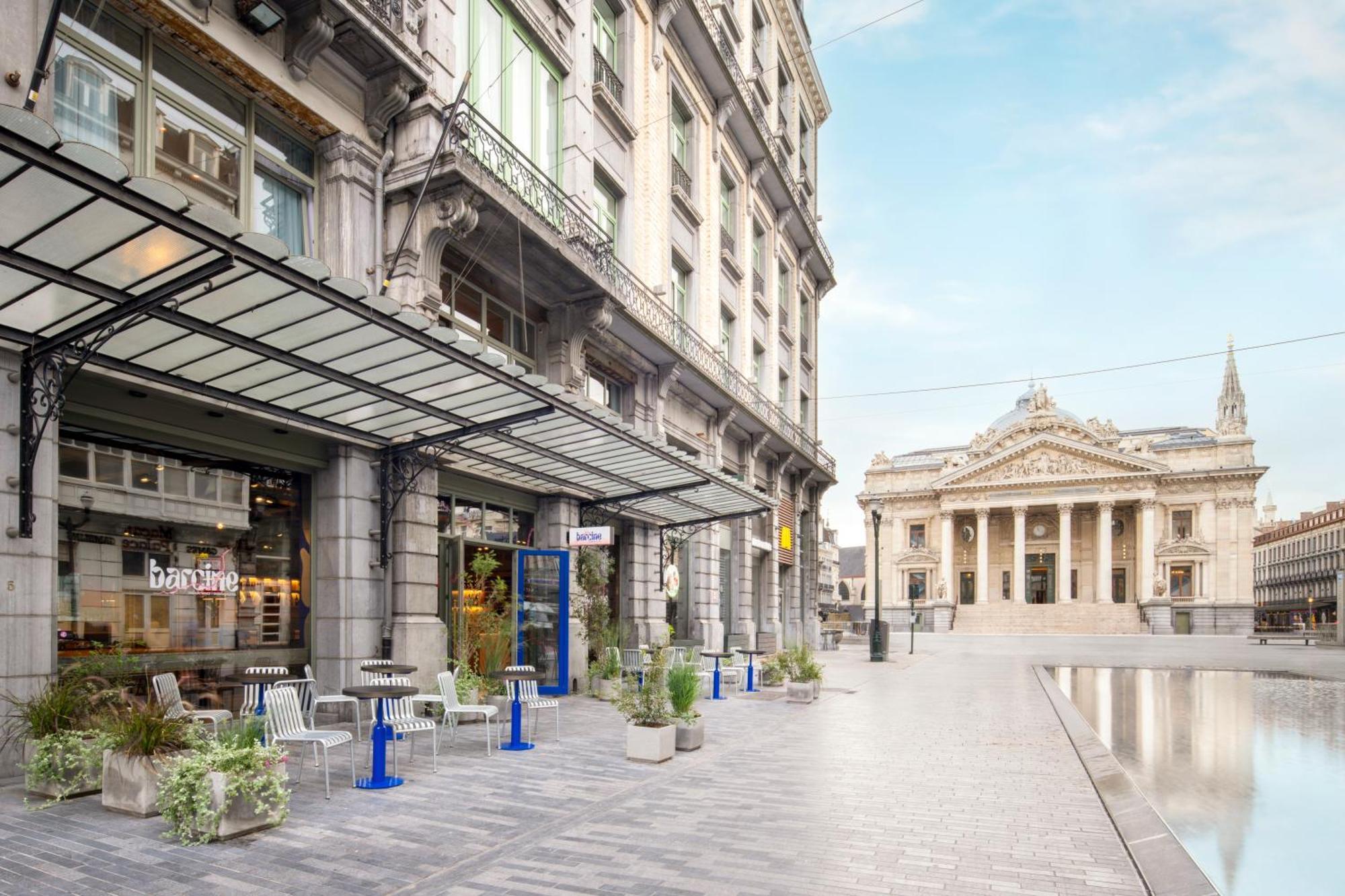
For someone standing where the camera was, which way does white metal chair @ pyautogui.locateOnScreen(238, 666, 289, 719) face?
facing the viewer

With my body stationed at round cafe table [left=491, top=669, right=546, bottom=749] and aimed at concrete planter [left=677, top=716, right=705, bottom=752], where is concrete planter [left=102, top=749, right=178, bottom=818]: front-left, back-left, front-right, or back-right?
back-right

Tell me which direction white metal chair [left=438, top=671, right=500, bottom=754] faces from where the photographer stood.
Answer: facing the viewer and to the right of the viewer

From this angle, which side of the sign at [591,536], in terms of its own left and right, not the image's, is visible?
front

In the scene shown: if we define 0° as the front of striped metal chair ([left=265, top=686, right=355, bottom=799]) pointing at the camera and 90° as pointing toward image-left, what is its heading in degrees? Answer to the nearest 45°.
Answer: approximately 315°

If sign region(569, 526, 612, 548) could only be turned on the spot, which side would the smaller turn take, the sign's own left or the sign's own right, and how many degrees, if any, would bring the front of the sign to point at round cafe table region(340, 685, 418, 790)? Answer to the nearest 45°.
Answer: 0° — it already faces it

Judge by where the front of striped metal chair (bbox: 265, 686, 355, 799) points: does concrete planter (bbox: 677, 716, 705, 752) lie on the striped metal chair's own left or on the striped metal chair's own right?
on the striped metal chair's own left

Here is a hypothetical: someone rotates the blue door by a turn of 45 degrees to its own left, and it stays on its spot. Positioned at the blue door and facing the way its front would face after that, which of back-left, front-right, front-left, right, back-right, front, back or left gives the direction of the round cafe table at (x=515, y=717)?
front-right

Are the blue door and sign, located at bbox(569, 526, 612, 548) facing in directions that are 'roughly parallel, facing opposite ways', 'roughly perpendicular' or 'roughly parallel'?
roughly parallel
